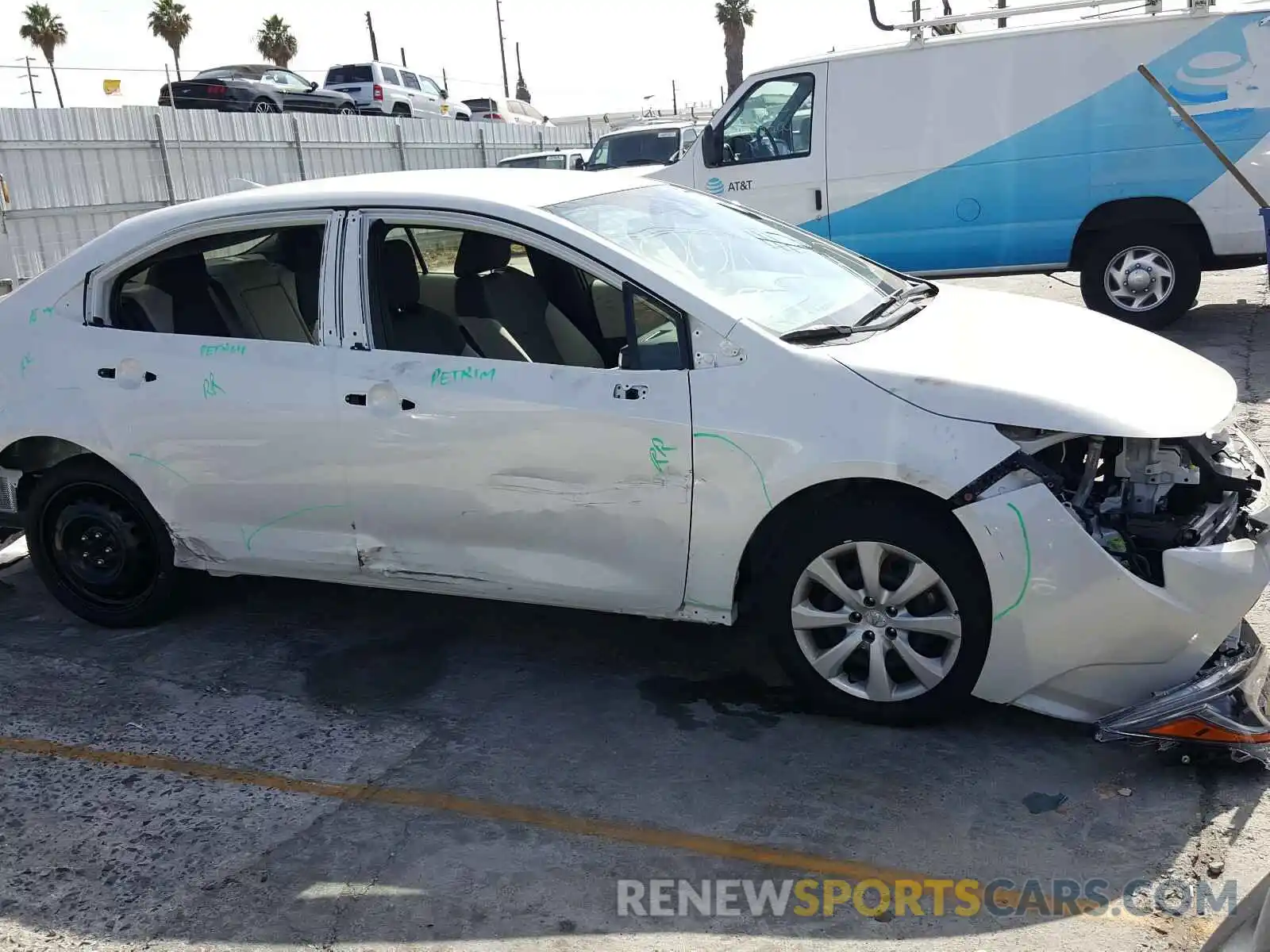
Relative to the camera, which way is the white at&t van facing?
to the viewer's left

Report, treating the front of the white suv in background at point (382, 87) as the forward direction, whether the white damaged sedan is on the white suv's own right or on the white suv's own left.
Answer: on the white suv's own right

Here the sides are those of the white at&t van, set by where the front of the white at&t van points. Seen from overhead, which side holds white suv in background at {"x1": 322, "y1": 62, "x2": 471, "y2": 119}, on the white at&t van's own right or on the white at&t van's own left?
on the white at&t van's own right

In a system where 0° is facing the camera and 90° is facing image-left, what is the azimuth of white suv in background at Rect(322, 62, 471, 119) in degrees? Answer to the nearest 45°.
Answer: approximately 225°

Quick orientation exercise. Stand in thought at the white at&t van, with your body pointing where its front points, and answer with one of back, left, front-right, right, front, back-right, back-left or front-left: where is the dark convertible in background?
front-right

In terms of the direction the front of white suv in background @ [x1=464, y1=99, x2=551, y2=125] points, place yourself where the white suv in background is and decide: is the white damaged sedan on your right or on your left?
on your right

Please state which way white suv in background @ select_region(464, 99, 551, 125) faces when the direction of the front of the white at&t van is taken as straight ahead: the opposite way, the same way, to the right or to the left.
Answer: to the right

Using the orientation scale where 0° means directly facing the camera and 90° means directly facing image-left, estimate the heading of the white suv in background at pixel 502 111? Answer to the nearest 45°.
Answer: approximately 225°

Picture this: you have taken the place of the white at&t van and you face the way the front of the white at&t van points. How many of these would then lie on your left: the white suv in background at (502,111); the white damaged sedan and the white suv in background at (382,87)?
1
